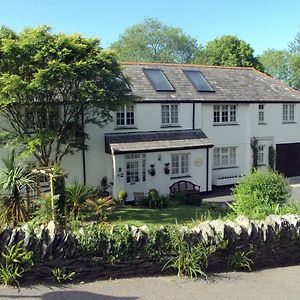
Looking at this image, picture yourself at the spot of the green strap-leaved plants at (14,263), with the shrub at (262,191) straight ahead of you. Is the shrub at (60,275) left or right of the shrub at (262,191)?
right

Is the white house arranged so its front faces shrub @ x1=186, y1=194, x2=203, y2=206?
yes

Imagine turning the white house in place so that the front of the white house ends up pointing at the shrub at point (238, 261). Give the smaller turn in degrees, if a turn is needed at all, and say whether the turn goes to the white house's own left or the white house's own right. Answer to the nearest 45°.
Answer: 0° — it already faces it

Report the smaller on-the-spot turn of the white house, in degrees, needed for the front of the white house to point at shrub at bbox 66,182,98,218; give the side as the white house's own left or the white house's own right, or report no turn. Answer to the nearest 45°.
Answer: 0° — it already faces it

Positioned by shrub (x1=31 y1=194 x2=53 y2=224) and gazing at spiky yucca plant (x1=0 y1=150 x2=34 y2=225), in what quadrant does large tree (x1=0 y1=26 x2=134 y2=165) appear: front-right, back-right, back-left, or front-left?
back-right

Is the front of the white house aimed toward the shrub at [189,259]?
yes

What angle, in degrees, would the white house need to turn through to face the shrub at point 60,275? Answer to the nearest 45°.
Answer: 0° — it already faces it

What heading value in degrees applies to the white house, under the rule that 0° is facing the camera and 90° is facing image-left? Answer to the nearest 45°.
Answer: approximately 0°
